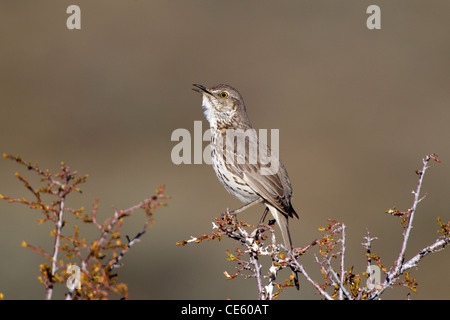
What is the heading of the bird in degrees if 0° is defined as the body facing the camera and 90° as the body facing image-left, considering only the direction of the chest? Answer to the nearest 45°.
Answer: approximately 90°
